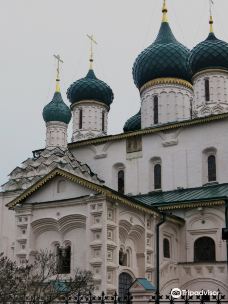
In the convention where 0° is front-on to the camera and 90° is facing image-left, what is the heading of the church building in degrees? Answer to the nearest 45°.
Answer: approximately 45°
